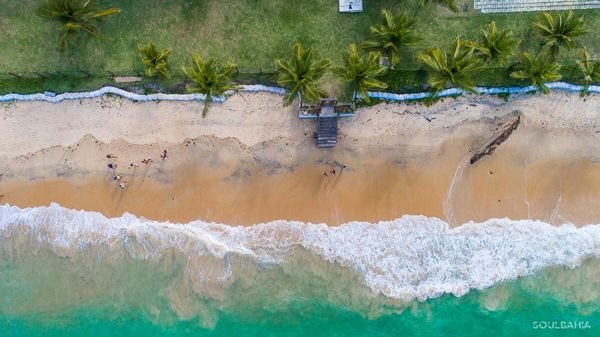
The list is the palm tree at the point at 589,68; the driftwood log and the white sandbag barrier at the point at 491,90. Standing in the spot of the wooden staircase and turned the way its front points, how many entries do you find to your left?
3

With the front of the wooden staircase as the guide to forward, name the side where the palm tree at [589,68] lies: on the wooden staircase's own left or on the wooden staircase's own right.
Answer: on the wooden staircase's own left

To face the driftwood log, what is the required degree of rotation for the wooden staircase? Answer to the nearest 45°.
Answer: approximately 90° to its left

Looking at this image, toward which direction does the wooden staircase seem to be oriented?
toward the camera

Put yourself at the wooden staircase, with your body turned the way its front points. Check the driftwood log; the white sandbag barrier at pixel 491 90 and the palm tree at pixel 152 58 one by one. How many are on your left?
2

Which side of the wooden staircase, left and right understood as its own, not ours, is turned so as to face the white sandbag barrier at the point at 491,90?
left

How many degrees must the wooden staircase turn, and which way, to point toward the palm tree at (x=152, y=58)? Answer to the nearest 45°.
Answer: approximately 90° to its right
